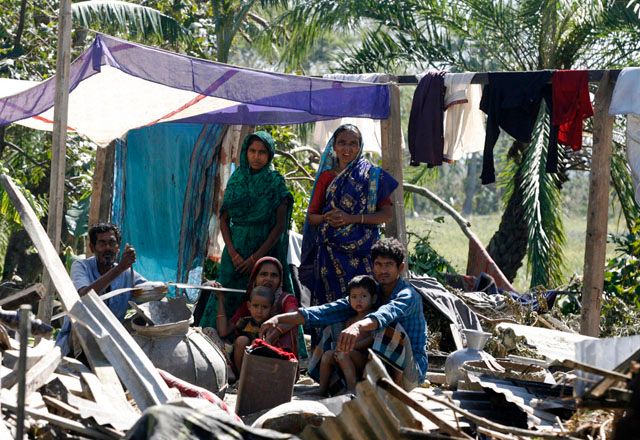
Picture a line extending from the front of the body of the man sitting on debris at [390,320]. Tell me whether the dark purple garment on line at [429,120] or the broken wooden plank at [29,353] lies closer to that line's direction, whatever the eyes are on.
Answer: the broken wooden plank

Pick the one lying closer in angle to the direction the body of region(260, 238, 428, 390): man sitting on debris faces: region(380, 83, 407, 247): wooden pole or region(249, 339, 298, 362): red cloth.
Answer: the red cloth

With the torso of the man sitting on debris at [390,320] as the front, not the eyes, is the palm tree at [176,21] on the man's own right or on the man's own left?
on the man's own right

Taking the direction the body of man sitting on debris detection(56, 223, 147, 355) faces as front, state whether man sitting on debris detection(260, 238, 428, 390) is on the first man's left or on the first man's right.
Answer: on the first man's left

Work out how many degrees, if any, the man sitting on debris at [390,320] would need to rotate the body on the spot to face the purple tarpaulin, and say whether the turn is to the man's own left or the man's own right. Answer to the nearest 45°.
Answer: approximately 90° to the man's own right

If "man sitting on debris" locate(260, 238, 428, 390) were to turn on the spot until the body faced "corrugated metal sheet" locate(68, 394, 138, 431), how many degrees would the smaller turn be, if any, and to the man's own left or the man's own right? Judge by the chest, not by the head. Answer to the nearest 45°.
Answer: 0° — they already face it

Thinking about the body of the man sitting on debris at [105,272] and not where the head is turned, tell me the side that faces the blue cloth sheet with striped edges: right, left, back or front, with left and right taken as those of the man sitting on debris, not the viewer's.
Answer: back

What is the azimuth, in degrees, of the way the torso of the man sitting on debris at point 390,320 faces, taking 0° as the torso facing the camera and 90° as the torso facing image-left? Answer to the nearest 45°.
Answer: approximately 45°

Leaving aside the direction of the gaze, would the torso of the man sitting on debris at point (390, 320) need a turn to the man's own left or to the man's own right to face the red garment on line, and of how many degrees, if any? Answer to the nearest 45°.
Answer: approximately 180°

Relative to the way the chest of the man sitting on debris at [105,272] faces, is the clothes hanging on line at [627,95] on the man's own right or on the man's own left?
on the man's own left

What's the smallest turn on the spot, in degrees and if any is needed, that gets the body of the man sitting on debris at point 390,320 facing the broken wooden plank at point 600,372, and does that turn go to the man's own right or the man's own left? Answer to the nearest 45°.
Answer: approximately 45° to the man's own left
